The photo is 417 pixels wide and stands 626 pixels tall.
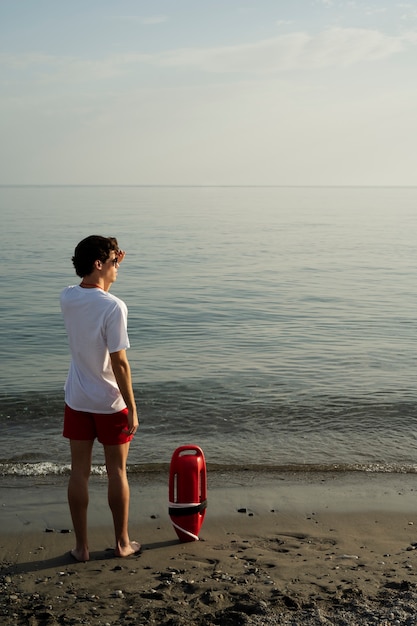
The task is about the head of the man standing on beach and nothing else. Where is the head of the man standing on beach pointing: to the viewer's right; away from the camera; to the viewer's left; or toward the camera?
to the viewer's right

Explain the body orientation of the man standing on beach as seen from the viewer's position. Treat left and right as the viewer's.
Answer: facing away from the viewer and to the right of the viewer
